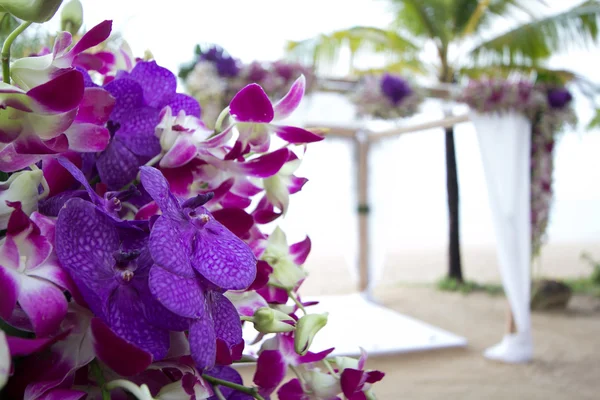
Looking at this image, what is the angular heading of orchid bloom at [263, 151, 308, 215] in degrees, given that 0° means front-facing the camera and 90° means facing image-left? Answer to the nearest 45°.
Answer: approximately 270°

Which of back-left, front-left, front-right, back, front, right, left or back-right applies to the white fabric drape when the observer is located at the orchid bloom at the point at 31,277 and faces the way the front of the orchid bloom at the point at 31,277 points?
back-left

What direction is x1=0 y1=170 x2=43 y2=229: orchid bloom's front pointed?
to the viewer's left

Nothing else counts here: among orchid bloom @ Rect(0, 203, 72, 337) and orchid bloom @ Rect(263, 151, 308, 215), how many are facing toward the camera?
1
